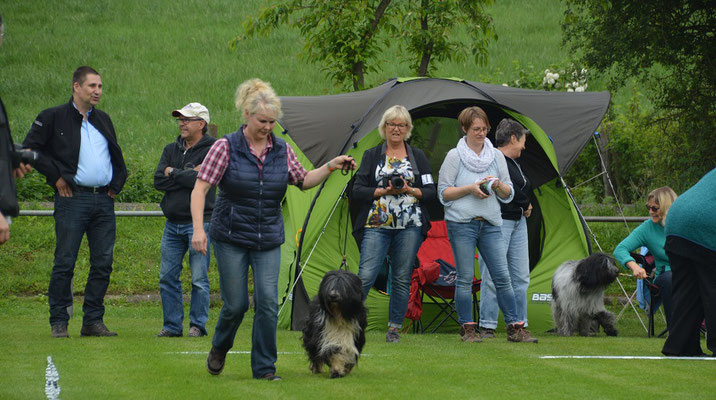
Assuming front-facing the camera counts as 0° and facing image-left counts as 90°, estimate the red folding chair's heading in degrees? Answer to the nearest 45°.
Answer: approximately 315°

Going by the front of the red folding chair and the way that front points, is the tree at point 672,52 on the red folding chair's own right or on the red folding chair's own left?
on the red folding chair's own left

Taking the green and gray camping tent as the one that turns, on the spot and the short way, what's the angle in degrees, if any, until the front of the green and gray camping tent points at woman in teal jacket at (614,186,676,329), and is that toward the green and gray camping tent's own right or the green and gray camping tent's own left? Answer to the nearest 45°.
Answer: approximately 90° to the green and gray camping tent's own left

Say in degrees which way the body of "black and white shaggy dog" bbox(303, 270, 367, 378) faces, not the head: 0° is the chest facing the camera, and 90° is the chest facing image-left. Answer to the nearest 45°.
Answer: approximately 0°

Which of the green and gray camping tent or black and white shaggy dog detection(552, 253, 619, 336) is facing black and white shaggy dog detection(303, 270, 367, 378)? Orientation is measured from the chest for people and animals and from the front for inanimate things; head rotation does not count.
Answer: the green and gray camping tent

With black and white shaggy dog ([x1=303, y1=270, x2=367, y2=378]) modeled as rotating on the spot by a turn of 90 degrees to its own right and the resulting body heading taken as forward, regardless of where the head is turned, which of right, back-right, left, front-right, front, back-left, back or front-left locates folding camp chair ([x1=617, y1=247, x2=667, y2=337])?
back-right

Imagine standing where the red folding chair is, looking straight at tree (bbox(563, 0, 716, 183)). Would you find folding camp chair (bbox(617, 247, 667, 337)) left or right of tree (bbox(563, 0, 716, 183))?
right

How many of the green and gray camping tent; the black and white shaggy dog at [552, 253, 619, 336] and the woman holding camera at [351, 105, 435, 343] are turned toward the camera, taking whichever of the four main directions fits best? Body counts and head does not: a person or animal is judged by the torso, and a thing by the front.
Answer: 2

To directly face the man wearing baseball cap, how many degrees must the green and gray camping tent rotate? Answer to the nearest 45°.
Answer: approximately 45° to its right
